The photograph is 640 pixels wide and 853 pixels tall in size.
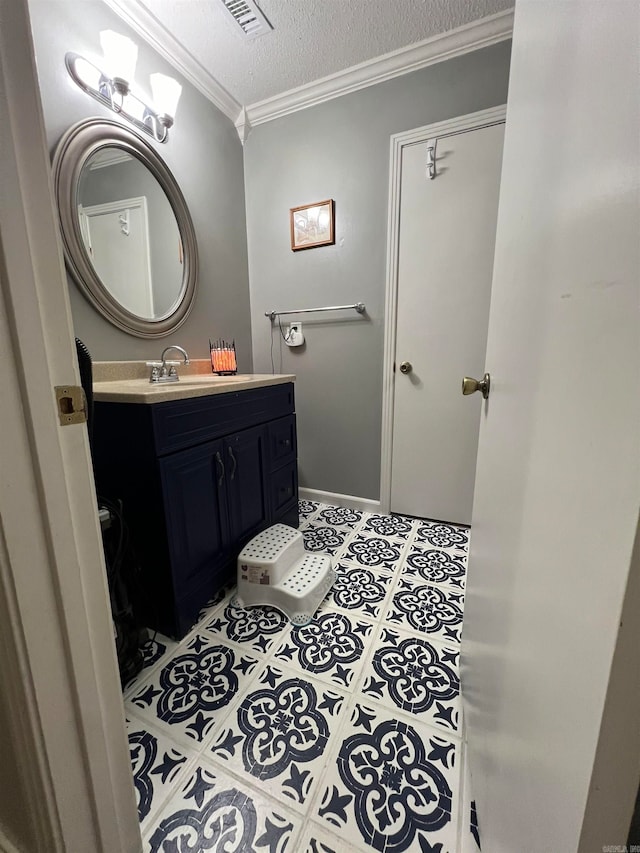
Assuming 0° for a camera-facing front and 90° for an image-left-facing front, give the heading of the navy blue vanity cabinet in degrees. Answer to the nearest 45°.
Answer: approximately 315°

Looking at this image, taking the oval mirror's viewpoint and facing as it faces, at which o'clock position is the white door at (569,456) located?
The white door is roughly at 1 o'clock from the oval mirror.

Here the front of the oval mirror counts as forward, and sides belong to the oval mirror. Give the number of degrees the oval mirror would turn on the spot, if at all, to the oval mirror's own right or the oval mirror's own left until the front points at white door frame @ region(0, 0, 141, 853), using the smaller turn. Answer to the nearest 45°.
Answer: approximately 45° to the oval mirror's own right

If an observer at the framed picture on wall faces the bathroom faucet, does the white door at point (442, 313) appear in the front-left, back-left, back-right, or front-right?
back-left

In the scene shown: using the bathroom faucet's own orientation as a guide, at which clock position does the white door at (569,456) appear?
The white door is roughly at 1 o'clock from the bathroom faucet.
